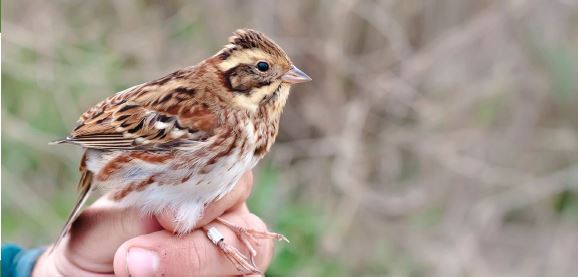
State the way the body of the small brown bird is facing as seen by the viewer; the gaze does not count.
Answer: to the viewer's right

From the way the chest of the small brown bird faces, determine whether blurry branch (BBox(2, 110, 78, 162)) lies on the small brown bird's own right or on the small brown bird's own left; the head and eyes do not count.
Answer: on the small brown bird's own left

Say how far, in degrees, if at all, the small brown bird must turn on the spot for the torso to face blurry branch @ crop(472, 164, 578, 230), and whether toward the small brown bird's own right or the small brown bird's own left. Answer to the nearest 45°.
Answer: approximately 45° to the small brown bird's own left
